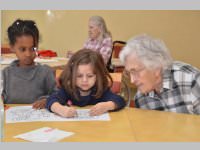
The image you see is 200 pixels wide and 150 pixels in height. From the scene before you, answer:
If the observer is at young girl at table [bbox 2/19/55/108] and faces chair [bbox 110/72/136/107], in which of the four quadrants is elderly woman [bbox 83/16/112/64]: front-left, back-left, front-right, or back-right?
front-left

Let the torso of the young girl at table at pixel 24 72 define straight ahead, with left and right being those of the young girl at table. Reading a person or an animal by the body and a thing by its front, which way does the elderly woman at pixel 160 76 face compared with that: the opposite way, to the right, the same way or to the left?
to the right

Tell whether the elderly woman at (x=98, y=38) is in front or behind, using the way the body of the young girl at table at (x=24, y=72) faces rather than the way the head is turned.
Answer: behind

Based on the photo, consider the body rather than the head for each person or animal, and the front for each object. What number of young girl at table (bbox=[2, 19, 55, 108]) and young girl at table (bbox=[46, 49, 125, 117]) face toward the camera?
2

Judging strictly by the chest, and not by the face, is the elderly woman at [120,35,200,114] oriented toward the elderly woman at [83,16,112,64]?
no

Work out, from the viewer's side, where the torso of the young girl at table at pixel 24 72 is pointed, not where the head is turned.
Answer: toward the camera

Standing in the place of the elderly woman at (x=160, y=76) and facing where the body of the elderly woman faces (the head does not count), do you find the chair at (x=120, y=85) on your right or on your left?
on your right

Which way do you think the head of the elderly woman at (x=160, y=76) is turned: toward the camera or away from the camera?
toward the camera

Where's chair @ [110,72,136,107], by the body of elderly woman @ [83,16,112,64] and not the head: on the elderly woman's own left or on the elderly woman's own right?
on the elderly woman's own left

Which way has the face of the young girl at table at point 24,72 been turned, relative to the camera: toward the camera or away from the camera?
toward the camera

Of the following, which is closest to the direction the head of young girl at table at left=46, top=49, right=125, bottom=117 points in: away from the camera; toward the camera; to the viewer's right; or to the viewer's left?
toward the camera

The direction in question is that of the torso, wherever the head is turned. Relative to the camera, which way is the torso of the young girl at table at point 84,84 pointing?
toward the camera

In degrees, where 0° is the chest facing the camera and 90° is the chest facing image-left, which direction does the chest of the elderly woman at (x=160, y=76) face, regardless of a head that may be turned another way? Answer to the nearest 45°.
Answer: approximately 45°
